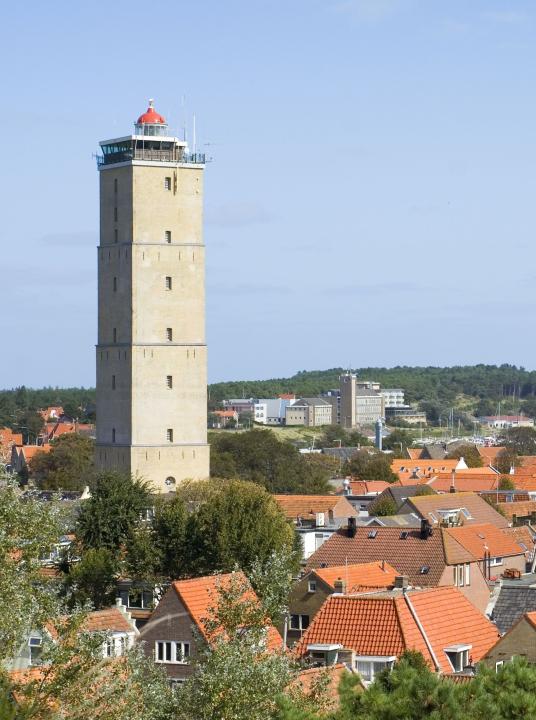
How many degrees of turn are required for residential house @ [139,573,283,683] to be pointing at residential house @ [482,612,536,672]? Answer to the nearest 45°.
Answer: approximately 135° to its left

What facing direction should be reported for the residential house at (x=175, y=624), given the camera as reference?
facing the viewer and to the left of the viewer

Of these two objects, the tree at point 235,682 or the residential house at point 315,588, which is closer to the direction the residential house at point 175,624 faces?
the tree

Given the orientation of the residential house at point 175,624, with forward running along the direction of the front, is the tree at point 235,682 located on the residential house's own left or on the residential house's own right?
on the residential house's own left

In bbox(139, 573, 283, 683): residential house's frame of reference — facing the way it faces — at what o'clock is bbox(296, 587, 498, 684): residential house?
bbox(296, 587, 498, 684): residential house is roughly at 8 o'clock from bbox(139, 573, 283, 683): residential house.

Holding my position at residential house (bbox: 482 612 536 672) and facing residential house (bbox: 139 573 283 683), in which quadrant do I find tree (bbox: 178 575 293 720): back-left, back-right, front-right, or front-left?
front-left

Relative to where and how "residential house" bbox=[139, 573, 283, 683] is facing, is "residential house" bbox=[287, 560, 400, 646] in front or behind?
behind
